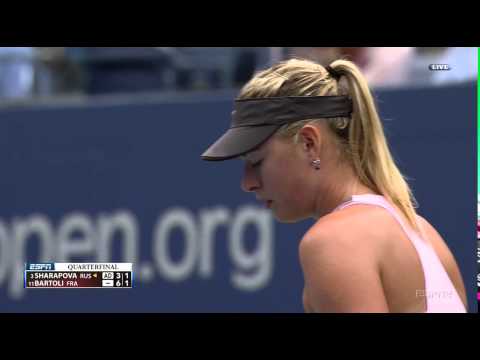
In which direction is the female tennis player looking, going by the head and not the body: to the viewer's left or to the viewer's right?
to the viewer's left

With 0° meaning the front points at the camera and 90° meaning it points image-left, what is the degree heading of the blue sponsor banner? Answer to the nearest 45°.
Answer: approximately 0°
